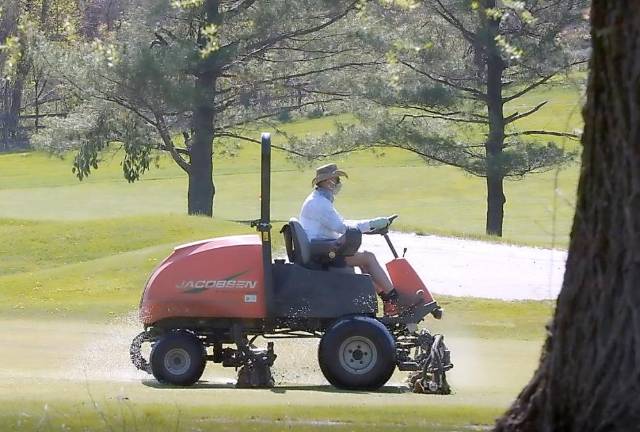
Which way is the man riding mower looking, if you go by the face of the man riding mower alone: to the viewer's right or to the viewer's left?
to the viewer's right

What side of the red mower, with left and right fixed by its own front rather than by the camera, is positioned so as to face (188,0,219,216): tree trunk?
left

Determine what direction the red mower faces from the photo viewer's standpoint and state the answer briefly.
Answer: facing to the right of the viewer

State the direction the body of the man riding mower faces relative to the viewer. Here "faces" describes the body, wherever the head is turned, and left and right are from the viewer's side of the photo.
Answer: facing to the right of the viewer

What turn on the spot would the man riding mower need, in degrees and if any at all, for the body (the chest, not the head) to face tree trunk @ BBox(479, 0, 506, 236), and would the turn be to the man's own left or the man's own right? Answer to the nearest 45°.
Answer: approximately 90° to the man's own left

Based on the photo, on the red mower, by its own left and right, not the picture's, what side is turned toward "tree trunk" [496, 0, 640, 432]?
right

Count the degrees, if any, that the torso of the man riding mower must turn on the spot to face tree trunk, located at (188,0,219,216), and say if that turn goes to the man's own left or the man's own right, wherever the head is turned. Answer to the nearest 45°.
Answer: approximately 90° to the man's own left
